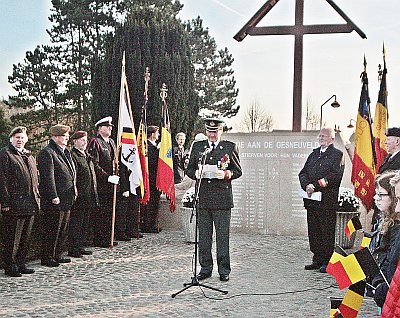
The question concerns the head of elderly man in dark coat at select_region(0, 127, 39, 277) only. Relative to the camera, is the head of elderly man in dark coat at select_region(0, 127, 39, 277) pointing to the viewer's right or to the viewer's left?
to the viewer's right

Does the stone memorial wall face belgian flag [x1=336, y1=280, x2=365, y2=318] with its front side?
yes

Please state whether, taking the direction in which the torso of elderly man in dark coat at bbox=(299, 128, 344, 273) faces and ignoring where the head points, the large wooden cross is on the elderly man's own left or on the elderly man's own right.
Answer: on the elderly man's own right

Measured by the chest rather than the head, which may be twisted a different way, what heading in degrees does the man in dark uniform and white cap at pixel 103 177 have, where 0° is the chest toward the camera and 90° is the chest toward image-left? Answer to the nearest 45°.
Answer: approximately 315°

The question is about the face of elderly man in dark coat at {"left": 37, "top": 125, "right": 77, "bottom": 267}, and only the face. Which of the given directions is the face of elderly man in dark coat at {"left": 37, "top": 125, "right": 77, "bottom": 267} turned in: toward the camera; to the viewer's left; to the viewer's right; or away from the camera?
to the viewer's right

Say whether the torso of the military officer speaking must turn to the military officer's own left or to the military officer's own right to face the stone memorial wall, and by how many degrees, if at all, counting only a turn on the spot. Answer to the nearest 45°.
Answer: approximately 180°

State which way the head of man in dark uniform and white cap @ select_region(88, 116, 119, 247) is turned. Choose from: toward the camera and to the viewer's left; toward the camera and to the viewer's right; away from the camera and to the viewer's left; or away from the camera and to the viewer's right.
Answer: toward the camera and to the viewer's right

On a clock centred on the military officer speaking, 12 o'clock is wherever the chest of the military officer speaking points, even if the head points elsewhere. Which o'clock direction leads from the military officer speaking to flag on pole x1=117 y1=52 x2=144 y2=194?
The flag on pole is roughly at 5 o'clock from the military officer speaking.

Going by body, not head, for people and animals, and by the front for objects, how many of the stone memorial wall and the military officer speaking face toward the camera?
2

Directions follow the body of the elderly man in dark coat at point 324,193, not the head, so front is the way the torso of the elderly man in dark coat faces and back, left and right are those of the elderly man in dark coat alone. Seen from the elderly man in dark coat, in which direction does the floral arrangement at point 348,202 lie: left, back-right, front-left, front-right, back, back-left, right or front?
back-right

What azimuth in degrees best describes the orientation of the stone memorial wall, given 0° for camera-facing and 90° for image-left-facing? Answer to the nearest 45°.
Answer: approximately 0°
